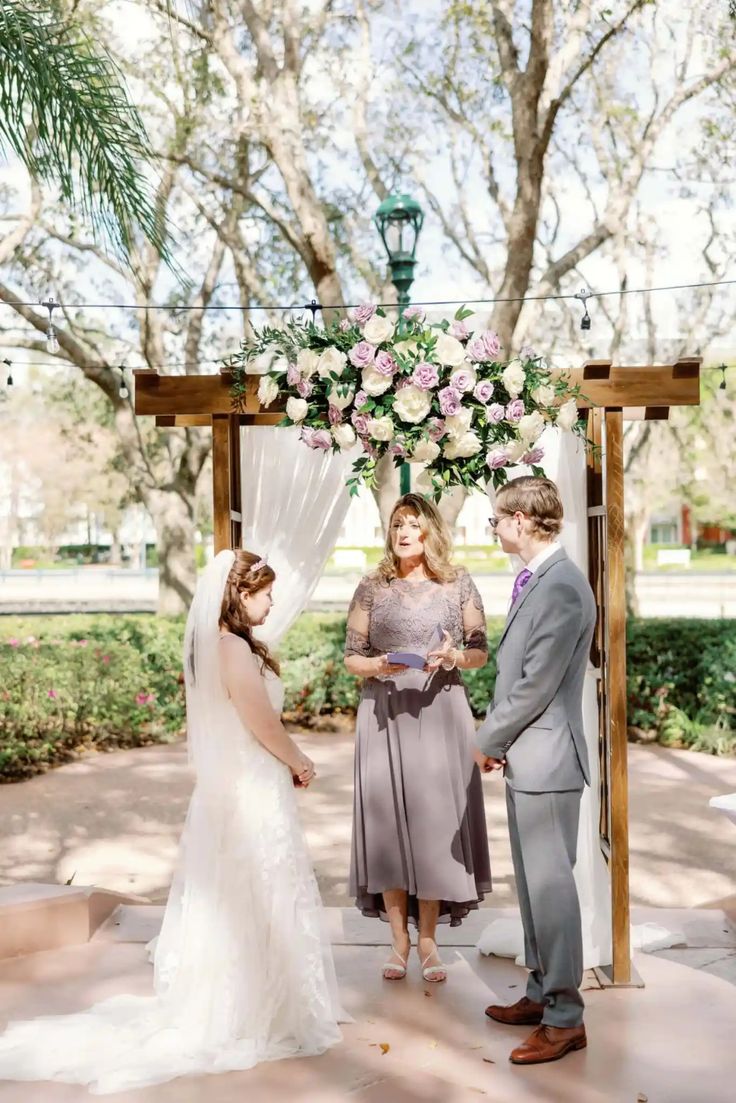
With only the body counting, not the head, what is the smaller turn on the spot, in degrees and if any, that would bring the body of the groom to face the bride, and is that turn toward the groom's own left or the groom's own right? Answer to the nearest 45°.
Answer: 0° — they already face them

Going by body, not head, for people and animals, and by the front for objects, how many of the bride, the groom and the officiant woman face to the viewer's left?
1

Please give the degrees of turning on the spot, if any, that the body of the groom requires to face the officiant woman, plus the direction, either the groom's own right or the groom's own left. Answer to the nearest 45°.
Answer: approximately 45° to the groom's own right

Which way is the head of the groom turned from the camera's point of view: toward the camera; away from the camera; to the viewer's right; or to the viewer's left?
to the viewer's left

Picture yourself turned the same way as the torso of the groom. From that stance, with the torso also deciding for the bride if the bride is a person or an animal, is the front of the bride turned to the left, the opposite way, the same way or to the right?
the opposite way

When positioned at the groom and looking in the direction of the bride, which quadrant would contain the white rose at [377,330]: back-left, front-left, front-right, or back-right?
front-right

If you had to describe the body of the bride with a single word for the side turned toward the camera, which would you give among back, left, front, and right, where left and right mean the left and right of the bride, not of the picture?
right

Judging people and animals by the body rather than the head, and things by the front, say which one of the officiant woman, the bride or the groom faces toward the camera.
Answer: the officiant woman

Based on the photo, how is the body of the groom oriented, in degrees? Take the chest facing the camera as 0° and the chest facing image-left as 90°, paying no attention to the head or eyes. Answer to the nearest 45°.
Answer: approximately 90°

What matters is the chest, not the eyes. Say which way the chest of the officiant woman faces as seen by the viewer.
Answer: toward the camera

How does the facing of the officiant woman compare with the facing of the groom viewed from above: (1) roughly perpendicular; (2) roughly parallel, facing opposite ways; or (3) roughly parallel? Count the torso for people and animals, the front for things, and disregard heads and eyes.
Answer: roughly perpendicular

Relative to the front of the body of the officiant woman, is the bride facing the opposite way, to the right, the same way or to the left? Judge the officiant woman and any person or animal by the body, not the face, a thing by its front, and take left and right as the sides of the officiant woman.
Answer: to the left

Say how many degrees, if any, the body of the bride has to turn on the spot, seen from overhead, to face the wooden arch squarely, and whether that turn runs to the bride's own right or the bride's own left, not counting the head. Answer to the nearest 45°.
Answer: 0° — they already face it

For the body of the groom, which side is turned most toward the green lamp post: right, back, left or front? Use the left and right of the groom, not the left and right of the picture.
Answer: right

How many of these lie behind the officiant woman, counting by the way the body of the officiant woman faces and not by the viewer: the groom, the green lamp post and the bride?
1

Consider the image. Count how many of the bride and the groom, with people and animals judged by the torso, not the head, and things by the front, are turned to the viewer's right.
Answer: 1
